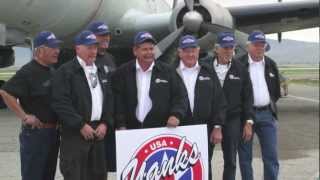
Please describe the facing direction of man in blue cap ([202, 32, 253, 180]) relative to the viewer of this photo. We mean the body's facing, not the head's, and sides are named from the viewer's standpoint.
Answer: facing the viewer and to the left of the viewer

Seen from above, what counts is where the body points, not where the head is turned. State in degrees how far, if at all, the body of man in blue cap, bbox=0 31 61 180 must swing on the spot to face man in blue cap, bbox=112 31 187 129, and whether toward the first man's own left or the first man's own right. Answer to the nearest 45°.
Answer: approximately 45° to the first man's own left

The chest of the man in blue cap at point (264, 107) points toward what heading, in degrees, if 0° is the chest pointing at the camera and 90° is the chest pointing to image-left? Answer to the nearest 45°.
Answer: approximately 45°

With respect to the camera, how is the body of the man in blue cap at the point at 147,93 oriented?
toward the camera

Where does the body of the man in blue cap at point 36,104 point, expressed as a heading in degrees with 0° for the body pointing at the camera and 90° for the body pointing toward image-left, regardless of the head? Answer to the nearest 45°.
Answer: approximately 315°

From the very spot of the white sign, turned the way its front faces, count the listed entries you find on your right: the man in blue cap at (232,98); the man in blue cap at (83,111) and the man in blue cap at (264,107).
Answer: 1

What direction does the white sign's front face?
toward the camera

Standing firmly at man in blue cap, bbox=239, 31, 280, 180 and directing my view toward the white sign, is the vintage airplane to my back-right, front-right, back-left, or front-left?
back-right

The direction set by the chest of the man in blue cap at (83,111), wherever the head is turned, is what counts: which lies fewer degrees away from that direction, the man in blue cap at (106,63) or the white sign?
the white sign
